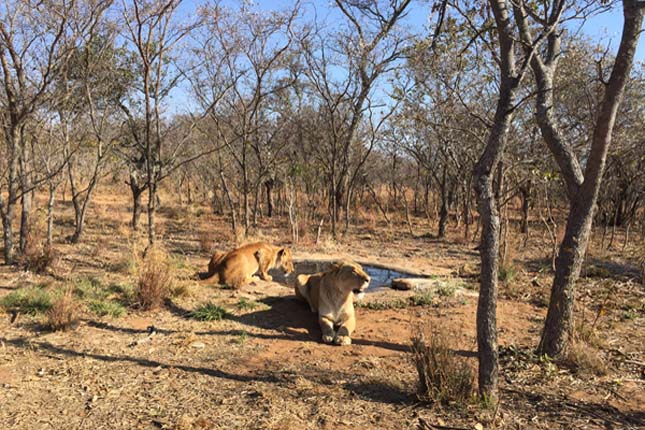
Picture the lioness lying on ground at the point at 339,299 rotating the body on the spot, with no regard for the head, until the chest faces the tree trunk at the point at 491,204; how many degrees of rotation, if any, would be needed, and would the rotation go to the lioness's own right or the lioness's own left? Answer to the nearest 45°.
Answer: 0° — it already faces it

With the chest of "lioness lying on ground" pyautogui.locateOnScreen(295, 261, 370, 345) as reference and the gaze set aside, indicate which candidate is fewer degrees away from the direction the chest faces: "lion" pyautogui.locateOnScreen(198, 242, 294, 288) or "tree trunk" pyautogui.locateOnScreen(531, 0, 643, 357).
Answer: the tree trunk

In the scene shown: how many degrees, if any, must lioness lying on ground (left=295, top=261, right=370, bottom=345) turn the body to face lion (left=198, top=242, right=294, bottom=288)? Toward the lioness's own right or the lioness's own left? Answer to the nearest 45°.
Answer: approximately 180°

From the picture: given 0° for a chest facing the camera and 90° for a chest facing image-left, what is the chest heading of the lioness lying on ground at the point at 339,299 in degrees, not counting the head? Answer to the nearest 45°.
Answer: approximately 315°

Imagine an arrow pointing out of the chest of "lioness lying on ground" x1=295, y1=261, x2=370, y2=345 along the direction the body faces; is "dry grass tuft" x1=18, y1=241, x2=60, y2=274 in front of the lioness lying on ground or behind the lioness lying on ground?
behind

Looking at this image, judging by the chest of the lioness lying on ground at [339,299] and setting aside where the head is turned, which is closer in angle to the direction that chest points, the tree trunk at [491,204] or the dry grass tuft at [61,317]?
the tree trunk

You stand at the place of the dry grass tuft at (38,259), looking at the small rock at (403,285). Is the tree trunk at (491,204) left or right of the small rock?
right

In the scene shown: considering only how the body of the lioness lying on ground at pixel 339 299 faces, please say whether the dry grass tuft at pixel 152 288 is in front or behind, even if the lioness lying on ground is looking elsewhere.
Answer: behind

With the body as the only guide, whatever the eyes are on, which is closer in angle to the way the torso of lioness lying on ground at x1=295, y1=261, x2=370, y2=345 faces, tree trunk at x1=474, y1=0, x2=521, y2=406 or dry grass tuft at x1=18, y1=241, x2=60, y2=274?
the tree trunk
